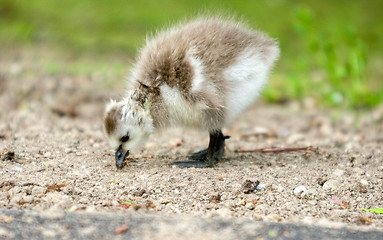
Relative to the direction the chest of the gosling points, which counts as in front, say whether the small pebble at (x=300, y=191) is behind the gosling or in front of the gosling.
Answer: behind

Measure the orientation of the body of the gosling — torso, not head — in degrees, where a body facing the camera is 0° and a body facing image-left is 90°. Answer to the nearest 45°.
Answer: approximately 90°

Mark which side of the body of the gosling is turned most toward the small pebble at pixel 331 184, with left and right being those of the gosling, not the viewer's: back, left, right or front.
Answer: back

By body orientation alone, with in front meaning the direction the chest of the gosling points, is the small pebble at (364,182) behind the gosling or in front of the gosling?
behind
